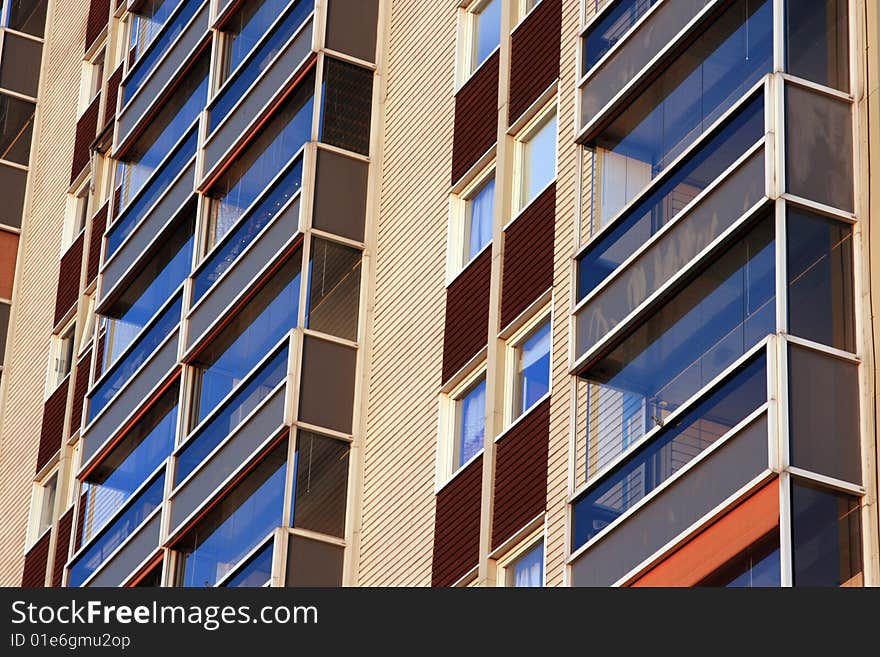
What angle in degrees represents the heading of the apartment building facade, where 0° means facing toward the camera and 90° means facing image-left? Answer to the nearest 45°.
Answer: approximately 45°
